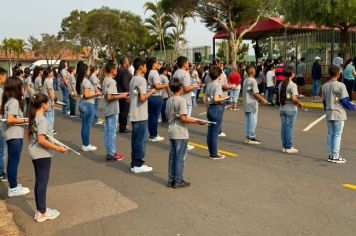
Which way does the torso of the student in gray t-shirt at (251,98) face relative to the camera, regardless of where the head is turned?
to the viewer's right

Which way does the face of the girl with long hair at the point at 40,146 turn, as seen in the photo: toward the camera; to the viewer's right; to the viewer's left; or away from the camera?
to the viewer's right

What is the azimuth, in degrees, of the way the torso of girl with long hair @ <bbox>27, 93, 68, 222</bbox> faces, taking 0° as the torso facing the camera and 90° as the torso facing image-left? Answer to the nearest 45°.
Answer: approximately 270°

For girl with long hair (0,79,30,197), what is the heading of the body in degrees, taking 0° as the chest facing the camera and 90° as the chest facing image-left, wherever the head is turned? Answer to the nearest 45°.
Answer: approximately 270°

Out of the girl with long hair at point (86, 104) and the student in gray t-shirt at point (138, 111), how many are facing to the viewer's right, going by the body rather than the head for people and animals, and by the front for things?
2

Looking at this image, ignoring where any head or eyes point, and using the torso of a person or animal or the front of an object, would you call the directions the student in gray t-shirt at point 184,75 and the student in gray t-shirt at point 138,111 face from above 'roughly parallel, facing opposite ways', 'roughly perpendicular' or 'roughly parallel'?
roughly parallel

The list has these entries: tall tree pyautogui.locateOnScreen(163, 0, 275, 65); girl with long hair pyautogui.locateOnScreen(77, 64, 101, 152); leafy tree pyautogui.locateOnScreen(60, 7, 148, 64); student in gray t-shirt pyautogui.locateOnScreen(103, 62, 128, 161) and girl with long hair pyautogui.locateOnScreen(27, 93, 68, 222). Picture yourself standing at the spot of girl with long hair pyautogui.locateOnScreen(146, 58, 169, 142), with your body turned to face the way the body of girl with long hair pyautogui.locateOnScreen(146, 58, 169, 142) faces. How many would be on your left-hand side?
2

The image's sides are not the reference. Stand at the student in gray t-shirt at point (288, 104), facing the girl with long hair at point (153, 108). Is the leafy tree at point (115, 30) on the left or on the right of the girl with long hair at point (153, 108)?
right

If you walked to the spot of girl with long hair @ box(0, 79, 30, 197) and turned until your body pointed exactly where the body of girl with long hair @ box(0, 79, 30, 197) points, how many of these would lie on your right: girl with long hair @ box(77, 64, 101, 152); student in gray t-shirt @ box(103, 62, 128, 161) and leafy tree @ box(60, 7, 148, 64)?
0

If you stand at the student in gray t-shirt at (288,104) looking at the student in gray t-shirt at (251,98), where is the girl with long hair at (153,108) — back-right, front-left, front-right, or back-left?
front-left

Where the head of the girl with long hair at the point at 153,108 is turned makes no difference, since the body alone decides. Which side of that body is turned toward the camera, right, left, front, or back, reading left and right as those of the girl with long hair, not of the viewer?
right

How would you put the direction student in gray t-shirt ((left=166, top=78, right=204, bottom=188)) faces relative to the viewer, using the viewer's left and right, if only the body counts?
facing away from the viewer and to the right of the viewer

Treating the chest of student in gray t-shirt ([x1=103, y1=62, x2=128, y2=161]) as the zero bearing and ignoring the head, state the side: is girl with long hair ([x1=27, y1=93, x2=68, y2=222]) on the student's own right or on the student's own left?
on the student's own right

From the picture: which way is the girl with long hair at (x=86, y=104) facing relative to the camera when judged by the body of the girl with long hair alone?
to the viewer's right

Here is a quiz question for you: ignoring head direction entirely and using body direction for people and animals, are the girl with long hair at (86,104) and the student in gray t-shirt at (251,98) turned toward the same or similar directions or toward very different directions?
same or similar directions

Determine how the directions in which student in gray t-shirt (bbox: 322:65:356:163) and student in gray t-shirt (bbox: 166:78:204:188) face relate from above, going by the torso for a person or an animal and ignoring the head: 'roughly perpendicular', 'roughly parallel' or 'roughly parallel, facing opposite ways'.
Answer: roughly parallel

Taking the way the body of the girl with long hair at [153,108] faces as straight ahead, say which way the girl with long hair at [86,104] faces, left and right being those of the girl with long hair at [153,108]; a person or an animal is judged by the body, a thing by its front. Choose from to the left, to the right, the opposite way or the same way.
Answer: the same way

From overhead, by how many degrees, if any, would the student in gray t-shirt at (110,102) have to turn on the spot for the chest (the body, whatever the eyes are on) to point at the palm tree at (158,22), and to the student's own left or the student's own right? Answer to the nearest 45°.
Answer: approximately 90° to the student's own left
